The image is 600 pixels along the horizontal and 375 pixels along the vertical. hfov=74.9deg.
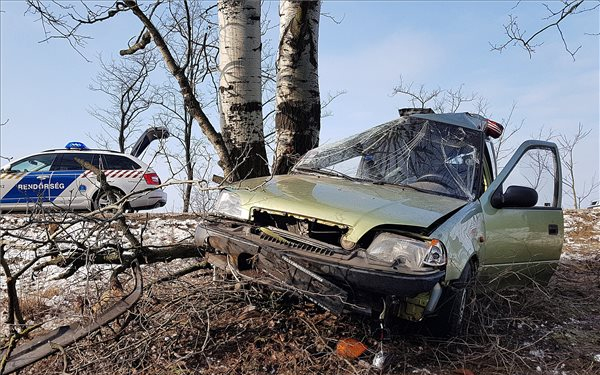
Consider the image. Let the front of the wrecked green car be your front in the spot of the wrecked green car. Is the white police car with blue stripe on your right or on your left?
on your right

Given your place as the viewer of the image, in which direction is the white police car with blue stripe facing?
facing to the left of the viewer

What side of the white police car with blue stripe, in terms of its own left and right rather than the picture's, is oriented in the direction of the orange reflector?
left

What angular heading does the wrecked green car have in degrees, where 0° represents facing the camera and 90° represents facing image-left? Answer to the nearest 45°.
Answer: approximately 45°
